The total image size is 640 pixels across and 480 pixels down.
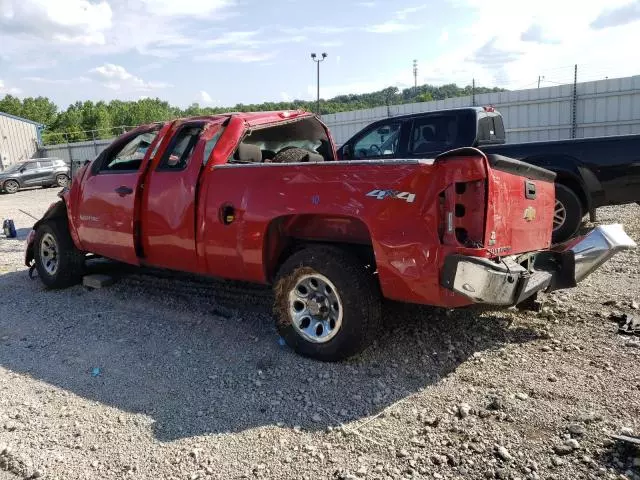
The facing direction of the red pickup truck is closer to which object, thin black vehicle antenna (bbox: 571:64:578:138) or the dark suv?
the dark suv

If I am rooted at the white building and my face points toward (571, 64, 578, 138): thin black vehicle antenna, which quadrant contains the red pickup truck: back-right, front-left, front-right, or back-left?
front-right

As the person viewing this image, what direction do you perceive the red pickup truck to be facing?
facing away from the viewer and to the left of the viewer

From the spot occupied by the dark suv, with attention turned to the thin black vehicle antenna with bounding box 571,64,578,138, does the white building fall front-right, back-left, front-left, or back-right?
back-left

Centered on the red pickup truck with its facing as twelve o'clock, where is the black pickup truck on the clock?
The black pickup truck is roughly at 3 o'clock from the red pickup truck.

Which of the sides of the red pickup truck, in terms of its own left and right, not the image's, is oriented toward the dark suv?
front

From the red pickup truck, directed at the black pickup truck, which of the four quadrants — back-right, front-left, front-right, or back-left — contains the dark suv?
front-left

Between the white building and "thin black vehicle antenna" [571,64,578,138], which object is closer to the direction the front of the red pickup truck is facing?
the white building

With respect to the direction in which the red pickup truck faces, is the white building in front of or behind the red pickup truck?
in front
